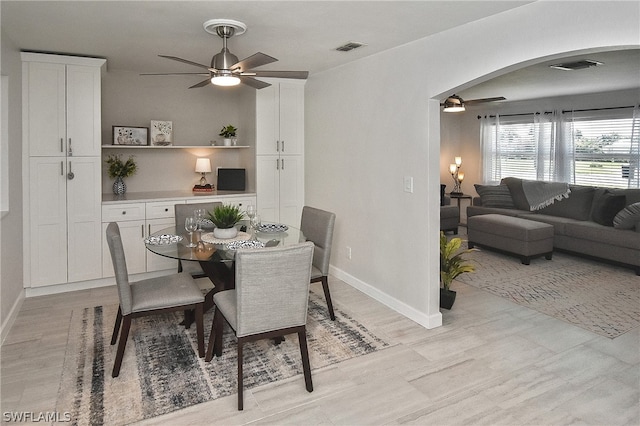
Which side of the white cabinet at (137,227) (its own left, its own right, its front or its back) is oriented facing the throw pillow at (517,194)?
left

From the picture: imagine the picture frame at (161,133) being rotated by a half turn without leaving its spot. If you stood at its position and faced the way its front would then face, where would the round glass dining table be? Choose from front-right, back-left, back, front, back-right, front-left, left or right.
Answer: back

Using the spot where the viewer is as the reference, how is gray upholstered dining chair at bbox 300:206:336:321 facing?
facing the viewer and to the left of the viewer

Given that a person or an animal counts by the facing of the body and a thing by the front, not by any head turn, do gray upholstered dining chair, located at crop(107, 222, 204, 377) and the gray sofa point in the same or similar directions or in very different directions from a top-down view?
very different directions

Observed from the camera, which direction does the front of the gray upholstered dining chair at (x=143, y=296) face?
facing to the right of the viewer

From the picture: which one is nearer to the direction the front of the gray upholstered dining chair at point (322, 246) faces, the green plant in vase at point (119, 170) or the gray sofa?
the green plant in vase

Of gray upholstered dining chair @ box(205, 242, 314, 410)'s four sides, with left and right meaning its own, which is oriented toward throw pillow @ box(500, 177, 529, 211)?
right

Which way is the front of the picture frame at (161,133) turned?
toward the camera

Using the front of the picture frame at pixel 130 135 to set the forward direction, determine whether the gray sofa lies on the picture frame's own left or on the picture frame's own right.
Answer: on the picture frame's own left

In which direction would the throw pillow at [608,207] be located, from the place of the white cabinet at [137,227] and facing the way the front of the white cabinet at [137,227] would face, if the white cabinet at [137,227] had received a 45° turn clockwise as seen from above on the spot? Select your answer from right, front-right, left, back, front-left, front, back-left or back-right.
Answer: back-left

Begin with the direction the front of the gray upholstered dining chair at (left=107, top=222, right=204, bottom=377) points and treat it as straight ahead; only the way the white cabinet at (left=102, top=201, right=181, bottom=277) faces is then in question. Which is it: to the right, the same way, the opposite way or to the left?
to the right

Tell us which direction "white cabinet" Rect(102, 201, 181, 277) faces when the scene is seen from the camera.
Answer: facing the viewer

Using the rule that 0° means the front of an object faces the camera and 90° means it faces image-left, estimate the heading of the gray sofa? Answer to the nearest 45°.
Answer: approximately 45°

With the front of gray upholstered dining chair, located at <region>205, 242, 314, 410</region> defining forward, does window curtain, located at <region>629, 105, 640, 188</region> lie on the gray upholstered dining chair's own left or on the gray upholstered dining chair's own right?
on the gray upholstered dining chair's own right
